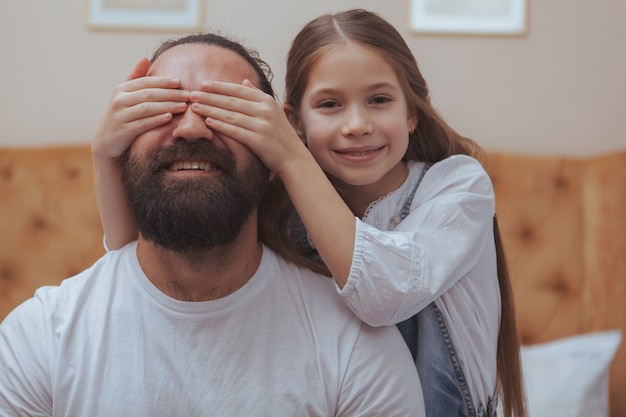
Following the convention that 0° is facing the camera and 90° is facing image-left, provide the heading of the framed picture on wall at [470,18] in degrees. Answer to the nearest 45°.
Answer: approximately 0°

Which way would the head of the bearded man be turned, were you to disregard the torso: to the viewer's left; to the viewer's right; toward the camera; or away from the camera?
toward the camera

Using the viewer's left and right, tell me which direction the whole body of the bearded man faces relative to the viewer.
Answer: facing the viewer

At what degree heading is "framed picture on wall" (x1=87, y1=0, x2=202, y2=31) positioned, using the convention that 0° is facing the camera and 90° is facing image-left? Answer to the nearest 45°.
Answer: approximately 0°

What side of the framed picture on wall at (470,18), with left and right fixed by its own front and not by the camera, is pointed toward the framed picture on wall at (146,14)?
right

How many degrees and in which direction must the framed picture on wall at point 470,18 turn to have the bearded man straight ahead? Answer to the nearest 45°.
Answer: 0° — it already faces them

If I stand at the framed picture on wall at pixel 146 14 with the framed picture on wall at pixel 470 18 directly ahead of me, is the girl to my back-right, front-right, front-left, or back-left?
front-right

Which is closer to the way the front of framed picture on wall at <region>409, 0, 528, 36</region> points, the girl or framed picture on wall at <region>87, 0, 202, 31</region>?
the girl

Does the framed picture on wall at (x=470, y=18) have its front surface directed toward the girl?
yes

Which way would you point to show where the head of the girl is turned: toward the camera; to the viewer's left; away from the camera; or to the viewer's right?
toward the camera

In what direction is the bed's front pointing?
toward the camera
